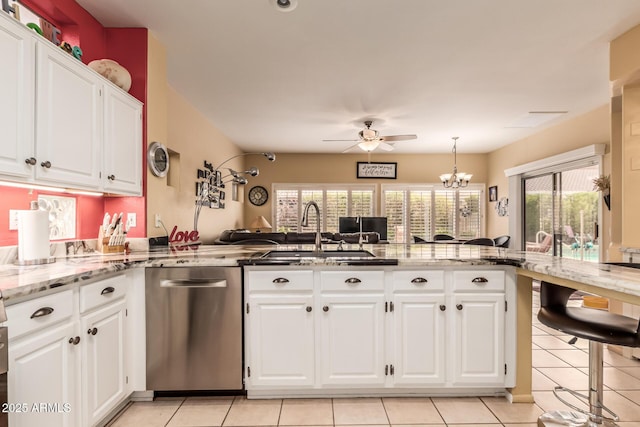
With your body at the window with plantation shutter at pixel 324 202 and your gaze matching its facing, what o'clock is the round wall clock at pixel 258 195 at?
The round wall clock is roughly at 3 o'clock from the window with plantation shutter.

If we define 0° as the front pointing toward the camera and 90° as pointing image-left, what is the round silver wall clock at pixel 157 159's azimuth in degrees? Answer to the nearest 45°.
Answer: approximately 315°

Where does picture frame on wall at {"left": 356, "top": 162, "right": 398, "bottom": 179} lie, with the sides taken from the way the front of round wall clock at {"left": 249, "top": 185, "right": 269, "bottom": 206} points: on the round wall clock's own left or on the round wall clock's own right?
on the round wall clock's own left

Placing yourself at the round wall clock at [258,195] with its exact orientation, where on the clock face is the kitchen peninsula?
The kitchen peninsula is roughly at 12 o'clock from the round wall clock.

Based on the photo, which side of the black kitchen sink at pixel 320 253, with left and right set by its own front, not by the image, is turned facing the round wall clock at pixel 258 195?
back

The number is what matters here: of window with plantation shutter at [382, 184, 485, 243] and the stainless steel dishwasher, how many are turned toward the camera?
2

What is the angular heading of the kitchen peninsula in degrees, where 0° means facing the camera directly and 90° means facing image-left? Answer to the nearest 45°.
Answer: approximately 0°

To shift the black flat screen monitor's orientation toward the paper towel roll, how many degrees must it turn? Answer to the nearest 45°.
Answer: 0° — it already faces it

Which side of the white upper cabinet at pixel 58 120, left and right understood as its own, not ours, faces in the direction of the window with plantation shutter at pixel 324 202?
left

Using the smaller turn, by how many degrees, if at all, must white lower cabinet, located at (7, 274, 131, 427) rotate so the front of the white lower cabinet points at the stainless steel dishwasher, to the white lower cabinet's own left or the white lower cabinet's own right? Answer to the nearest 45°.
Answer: approximately 90° to the white lower cabinet's own left

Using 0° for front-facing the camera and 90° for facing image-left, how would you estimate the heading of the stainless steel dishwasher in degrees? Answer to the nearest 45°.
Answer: approximately 0°

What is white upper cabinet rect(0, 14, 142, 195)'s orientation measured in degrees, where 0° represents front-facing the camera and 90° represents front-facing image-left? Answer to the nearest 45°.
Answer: approximately 315°
